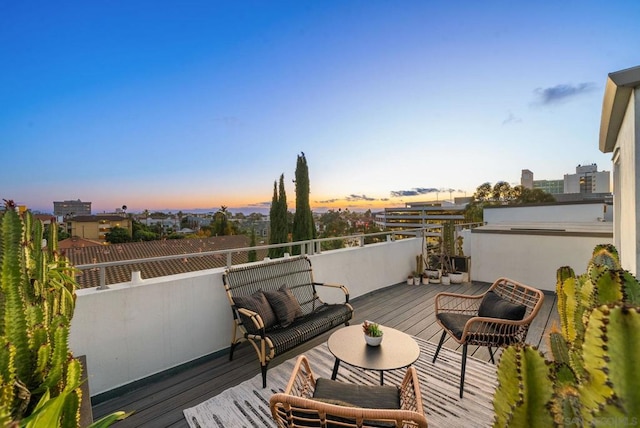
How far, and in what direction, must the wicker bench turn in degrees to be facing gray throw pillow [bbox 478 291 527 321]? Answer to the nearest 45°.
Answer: approximately 45° to its left

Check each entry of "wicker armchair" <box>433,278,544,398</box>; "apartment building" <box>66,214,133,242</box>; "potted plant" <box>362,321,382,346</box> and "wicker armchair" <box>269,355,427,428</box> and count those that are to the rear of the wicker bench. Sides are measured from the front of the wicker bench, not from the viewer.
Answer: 1

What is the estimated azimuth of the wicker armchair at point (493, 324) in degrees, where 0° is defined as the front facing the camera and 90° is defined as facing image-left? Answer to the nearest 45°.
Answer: approximately 45°

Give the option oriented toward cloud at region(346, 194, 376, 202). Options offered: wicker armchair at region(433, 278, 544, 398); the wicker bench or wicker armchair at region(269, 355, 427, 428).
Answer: wicker armchair at region(269, 355, 427, 428)

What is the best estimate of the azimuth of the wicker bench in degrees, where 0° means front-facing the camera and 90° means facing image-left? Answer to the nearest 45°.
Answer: approximately 315°

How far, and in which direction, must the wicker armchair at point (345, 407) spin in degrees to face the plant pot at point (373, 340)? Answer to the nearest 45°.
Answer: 0° — it already faces it

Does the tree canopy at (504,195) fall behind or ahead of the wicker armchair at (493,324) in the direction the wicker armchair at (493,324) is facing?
behind

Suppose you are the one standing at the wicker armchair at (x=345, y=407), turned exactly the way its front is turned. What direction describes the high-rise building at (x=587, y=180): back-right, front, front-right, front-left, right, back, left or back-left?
front-right

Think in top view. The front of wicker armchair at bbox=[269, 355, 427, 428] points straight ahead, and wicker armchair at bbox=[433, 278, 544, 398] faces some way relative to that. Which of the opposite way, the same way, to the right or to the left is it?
to the left

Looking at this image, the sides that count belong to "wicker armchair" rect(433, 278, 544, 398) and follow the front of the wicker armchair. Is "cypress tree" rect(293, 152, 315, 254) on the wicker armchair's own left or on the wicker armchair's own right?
on the wicker armchair's own right

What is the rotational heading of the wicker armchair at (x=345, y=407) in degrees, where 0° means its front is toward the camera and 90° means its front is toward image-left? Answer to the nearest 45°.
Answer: approximately 180°

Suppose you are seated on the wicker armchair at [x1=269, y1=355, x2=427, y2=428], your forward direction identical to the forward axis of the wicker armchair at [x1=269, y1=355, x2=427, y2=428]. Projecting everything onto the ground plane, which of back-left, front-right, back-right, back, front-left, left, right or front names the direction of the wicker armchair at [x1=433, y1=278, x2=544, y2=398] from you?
front-right

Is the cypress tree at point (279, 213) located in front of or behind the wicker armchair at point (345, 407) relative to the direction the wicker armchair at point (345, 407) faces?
in front

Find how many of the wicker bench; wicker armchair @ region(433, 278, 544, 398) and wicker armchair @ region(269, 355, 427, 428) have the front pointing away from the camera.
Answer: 1

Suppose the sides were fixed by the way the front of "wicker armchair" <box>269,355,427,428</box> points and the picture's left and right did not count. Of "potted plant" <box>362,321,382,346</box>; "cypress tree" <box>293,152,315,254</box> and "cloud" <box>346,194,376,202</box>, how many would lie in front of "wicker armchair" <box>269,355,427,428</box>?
3

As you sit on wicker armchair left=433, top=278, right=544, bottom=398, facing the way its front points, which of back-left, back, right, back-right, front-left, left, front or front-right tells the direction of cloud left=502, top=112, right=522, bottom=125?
back-right

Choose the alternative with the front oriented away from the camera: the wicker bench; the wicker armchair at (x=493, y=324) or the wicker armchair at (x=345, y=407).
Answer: the wicker armchair at (x=345, y=407)

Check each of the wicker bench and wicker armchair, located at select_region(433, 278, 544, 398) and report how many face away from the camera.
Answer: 0
